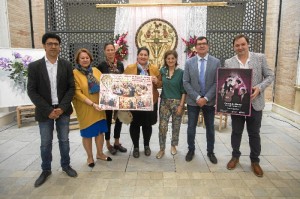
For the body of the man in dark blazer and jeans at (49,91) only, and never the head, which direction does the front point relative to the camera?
toward the camera

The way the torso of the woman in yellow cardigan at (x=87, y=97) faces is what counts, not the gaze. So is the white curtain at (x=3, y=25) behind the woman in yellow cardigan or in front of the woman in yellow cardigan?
behind

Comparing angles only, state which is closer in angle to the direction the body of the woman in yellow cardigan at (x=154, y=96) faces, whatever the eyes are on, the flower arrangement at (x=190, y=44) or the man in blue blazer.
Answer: the man in blue blazer

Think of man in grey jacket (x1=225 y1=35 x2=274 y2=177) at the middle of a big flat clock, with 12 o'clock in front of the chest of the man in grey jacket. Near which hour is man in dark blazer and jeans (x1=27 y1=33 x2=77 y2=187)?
The man in dark blazer and jeans is roughly at 2 o'clock from the man in grey jacket.

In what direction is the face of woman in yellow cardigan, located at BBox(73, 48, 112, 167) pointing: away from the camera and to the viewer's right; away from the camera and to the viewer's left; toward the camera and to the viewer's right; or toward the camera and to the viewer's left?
toward the camera and to the viewer's right

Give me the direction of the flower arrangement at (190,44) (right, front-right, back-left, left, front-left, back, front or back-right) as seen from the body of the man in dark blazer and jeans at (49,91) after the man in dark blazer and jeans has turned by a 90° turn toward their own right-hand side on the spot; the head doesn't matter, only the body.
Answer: back-right

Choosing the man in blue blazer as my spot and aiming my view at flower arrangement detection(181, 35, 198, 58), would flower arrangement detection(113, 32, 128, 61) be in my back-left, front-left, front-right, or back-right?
front-left

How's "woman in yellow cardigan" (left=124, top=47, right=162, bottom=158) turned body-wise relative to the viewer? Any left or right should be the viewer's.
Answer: facing the viewer

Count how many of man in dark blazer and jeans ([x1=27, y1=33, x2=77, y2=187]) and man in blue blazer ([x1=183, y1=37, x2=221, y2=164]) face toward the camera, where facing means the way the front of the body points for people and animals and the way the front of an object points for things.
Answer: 2

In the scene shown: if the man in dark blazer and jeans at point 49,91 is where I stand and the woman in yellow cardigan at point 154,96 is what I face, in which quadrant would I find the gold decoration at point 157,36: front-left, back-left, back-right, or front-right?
front-left

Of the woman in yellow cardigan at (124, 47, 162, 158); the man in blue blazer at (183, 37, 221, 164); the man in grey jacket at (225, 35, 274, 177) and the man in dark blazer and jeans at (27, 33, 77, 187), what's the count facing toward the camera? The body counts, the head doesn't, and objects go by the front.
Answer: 4
